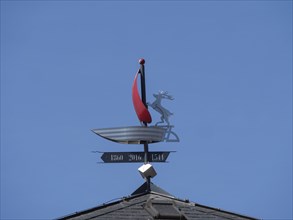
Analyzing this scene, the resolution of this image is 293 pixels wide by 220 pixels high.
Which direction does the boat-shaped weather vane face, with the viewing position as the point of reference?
facing to the left of the viewer
